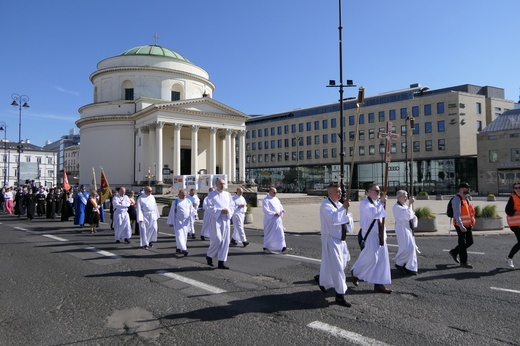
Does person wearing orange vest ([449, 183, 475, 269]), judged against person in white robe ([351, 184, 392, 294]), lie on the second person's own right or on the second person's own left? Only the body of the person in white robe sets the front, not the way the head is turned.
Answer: on the second person's own left

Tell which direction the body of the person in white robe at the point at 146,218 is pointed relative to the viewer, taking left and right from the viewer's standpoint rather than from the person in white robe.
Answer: facing the viewer and to the right of the viewer

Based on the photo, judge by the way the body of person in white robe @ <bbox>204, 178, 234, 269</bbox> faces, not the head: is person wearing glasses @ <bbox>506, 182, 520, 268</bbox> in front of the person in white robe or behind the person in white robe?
in front

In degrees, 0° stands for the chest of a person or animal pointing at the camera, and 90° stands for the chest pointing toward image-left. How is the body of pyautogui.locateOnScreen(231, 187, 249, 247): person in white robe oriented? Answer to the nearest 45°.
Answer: approximately 315°

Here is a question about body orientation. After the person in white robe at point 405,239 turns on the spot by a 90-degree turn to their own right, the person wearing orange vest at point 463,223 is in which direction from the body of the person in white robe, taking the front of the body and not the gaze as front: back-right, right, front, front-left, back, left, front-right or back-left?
back-left
